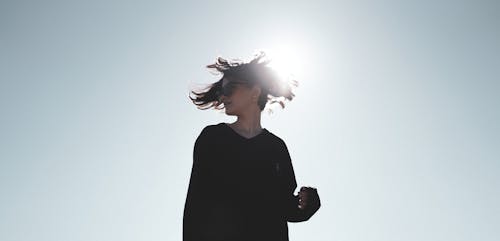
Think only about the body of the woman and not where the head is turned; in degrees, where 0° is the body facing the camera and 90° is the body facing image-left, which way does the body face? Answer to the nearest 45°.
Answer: approximately 0°
